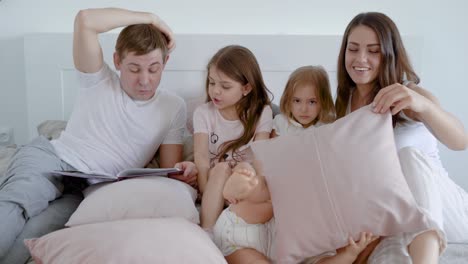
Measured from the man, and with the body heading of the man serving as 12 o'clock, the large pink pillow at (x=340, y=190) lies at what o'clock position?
The large pink pillow is roughly at 11 o'clock from the man.

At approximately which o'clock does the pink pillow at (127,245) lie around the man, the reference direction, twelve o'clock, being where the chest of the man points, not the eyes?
The pink pillow is roughly at 12 o'clock from the man.

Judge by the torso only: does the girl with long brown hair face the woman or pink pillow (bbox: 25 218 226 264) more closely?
the pink pillow

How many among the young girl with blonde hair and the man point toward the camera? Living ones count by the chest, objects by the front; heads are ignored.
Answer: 2

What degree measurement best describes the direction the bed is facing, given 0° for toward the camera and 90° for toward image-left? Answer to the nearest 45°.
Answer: approximately 0°

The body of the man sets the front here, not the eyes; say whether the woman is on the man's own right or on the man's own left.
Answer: on the man's own left
